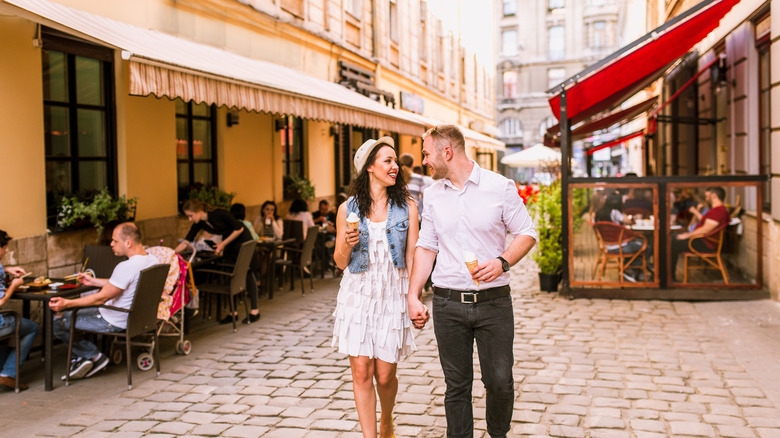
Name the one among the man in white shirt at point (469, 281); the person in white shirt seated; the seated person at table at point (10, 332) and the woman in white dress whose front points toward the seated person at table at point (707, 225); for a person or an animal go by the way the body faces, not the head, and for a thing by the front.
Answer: the seated person at table at point (10, 332)

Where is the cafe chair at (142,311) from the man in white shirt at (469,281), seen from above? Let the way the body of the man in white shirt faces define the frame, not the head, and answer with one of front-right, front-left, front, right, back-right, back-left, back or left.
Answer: back-right

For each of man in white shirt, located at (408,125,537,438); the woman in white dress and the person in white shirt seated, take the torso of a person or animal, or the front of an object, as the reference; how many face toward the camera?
2

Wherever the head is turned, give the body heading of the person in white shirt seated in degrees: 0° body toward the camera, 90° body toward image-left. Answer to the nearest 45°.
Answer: approximately 90°

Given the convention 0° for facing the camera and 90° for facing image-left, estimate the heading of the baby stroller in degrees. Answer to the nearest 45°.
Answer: approximately 45°

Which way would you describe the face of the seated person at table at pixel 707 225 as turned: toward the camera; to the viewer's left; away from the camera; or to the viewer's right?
to the viewer's left

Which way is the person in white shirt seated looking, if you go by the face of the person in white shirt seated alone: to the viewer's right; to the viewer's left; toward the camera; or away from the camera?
to the viewer's left

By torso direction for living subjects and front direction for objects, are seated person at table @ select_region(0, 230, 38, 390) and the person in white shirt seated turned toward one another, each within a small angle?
yes

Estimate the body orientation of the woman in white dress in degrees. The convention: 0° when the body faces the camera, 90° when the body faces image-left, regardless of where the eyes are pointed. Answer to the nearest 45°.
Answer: approximately 0°

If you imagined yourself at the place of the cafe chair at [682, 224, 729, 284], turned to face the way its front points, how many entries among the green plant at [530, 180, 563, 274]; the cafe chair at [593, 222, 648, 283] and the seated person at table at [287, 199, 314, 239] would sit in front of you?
3

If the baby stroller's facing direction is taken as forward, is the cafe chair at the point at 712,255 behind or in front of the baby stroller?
behind

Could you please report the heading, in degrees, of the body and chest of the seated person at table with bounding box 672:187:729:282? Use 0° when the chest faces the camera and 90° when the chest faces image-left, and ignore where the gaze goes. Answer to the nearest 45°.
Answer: approximately 90°

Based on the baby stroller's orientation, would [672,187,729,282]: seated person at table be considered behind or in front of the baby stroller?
behind

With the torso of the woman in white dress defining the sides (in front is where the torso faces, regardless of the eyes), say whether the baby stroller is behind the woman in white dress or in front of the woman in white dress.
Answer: behind

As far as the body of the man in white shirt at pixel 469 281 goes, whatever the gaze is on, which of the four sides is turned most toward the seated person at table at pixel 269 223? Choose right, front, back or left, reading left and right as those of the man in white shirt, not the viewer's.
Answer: back
